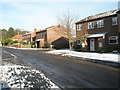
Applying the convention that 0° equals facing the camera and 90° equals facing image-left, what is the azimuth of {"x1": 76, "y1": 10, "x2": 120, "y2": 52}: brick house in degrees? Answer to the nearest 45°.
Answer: approximately 45°

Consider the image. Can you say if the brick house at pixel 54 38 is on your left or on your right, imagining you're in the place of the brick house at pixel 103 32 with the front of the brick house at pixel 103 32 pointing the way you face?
on your right

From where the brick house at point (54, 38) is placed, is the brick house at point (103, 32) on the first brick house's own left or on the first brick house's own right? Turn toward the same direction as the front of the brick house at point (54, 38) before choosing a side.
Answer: on the first brick house's own left

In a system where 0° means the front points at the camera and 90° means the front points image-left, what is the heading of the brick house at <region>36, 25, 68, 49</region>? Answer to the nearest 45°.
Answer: approximately 45°
